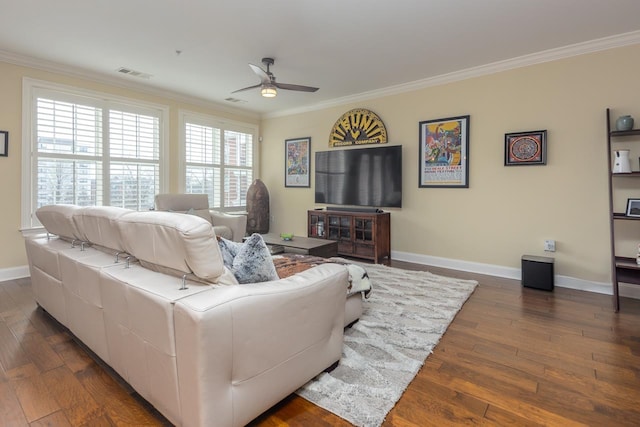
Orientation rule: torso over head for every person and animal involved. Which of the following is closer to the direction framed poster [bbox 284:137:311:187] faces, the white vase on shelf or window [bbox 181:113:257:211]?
the window

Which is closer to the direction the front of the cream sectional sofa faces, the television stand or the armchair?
the television stand

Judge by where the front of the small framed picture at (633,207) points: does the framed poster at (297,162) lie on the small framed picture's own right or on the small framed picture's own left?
on the small framed picture's own right

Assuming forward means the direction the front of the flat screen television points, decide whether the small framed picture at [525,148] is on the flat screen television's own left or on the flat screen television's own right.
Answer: on the flat screen television's own left

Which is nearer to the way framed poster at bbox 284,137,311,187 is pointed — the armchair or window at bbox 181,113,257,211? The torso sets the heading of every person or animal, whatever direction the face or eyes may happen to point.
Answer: the armchair

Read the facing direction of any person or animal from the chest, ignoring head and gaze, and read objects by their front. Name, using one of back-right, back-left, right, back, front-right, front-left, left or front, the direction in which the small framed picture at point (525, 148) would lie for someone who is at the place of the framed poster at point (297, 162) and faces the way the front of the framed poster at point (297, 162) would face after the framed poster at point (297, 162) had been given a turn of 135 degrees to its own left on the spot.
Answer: front-right

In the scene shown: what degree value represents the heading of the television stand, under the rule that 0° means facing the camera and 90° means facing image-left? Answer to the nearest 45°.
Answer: approximately 45°

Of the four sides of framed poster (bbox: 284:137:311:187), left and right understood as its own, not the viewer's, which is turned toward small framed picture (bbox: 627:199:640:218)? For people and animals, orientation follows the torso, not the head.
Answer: left

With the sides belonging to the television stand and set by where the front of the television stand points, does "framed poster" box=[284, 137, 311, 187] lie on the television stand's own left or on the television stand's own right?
on the television stand's own right
